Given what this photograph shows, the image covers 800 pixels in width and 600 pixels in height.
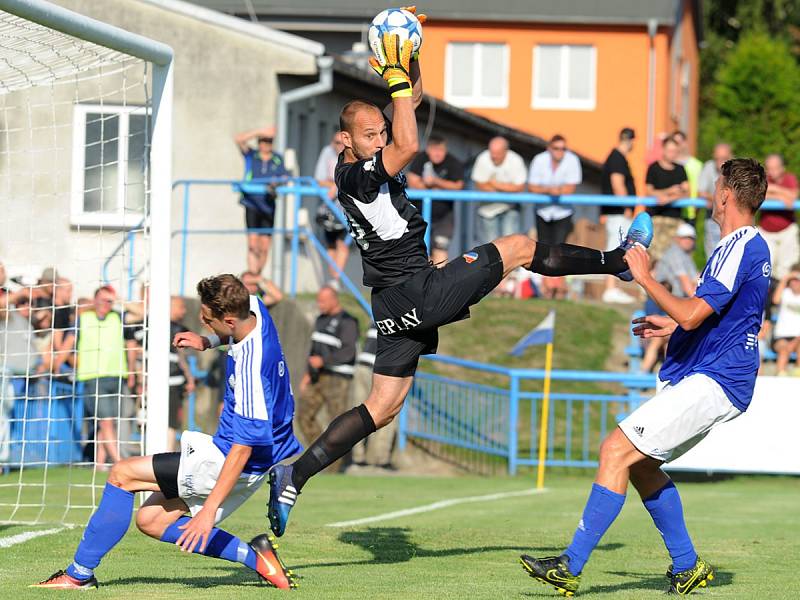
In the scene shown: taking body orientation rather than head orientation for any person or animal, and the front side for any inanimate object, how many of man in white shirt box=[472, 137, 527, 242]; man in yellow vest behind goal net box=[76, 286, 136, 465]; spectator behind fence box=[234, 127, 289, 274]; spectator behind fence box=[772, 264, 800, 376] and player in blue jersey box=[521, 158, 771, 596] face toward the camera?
4

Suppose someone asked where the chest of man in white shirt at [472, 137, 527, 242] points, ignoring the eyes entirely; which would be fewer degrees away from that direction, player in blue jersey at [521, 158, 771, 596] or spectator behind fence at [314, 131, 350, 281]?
the player in blue jersey

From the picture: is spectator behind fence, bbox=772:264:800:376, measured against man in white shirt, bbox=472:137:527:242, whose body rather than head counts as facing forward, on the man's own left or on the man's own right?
on the man's own left

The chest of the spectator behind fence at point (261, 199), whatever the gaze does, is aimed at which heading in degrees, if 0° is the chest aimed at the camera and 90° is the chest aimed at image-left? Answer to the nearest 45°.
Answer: approximately 0°

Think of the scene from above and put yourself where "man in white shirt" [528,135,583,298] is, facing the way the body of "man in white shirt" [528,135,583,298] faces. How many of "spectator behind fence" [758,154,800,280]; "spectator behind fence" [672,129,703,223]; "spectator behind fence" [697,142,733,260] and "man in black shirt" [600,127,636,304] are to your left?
4

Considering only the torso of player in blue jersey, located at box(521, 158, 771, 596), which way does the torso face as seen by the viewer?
to the viewer's left
